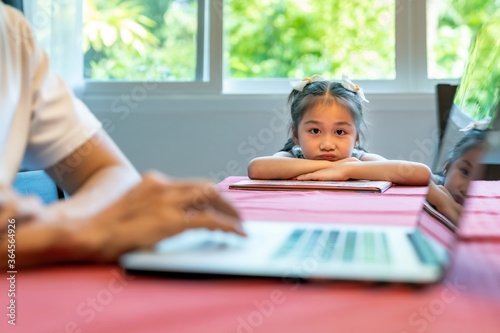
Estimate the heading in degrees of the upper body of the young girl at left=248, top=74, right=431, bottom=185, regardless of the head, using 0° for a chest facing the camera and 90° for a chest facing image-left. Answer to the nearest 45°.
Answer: approximately 0°

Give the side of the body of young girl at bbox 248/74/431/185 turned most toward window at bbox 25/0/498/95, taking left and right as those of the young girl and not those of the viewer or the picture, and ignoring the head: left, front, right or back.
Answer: back

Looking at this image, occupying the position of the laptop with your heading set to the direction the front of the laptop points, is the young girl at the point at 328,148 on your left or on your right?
on your right

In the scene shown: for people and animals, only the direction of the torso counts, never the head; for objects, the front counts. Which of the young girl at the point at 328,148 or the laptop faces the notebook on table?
the young girl
